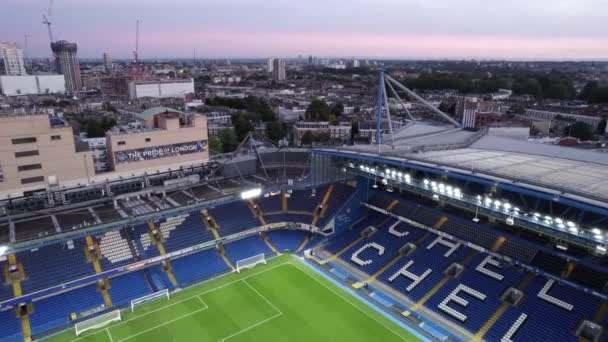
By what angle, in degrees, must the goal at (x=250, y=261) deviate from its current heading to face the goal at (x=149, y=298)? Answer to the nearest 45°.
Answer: approximately 90° to its right

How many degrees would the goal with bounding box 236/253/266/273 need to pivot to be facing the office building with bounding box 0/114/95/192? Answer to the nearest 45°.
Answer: approximately 135° to its right

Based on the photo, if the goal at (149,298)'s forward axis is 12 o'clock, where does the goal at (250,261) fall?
the goal at (250,261) is roughly at 10 o'clock from the goal at (149,298).

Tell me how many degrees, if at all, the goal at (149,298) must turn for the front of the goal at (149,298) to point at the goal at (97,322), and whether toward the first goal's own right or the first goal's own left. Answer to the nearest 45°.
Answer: approximately 90° to the first goal's own right

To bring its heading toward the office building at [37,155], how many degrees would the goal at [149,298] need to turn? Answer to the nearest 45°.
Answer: approximately 180°

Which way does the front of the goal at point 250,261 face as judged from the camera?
facing the viewer and to the right of the viewer

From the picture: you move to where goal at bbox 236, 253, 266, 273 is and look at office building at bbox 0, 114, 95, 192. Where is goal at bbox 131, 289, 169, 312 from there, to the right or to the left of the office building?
left

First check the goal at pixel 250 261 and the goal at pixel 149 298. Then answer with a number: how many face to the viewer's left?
0

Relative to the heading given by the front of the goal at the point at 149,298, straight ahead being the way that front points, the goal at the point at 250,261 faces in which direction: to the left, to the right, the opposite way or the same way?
the same way
